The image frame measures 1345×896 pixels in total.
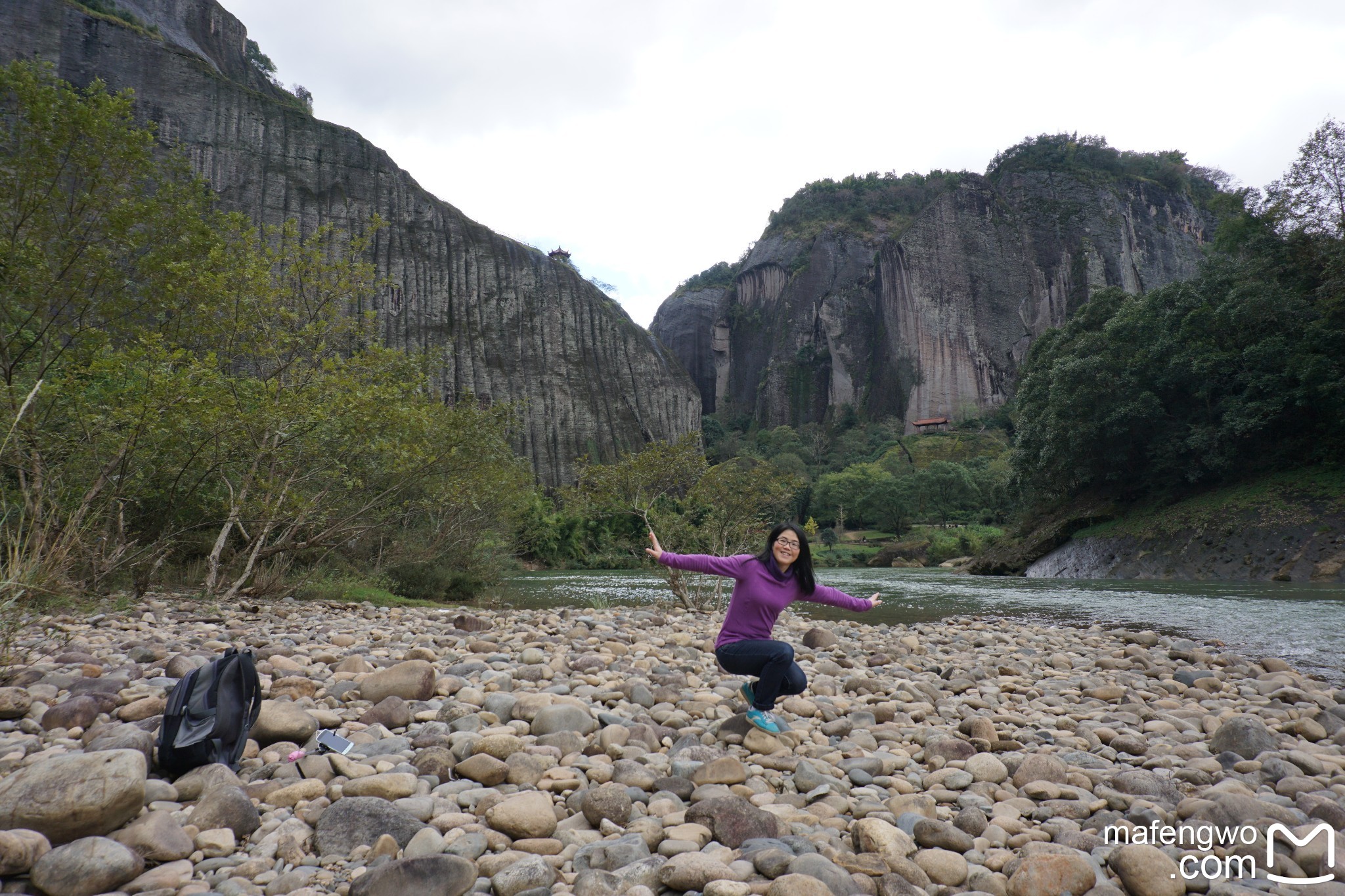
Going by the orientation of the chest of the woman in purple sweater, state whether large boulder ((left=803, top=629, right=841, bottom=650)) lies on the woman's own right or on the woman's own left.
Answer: on the woman's own left

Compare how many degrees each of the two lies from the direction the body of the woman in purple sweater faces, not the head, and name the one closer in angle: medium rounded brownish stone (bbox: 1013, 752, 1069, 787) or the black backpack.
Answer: the medium rounded brownish stone

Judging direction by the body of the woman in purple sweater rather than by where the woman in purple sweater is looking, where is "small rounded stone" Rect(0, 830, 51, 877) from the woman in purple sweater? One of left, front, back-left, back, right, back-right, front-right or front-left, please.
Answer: right

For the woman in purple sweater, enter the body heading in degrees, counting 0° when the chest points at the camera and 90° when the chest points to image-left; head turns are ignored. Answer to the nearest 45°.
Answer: approximately 315°

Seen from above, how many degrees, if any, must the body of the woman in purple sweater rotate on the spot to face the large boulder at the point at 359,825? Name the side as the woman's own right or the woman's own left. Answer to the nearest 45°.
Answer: approximately 90° to the woman's own right

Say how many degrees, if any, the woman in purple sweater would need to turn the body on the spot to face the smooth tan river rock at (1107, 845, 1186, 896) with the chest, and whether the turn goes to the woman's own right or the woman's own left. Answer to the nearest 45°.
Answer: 0° — they already face it

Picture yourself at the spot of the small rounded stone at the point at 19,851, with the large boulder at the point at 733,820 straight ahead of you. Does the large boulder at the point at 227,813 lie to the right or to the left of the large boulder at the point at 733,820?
left

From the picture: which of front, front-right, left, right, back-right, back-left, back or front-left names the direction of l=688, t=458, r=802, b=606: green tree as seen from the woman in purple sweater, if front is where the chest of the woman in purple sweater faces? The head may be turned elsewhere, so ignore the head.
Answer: back-left

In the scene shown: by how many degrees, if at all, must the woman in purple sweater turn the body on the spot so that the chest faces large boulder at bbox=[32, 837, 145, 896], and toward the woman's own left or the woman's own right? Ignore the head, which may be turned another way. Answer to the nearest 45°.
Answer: approximately 90° to the woman's own right

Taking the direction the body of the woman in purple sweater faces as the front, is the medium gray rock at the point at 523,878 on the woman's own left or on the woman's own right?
on the woman's own right

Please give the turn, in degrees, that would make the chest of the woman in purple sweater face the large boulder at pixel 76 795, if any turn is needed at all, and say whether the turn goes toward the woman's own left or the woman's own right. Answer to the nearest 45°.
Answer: approximately 90° to the woman's own right

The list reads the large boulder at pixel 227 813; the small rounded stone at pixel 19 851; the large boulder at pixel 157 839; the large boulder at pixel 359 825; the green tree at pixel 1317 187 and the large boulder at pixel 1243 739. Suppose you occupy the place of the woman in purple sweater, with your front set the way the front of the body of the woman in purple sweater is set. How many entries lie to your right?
4

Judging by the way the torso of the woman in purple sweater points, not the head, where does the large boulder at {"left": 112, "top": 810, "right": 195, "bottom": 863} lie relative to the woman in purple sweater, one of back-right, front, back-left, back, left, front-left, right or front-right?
right
